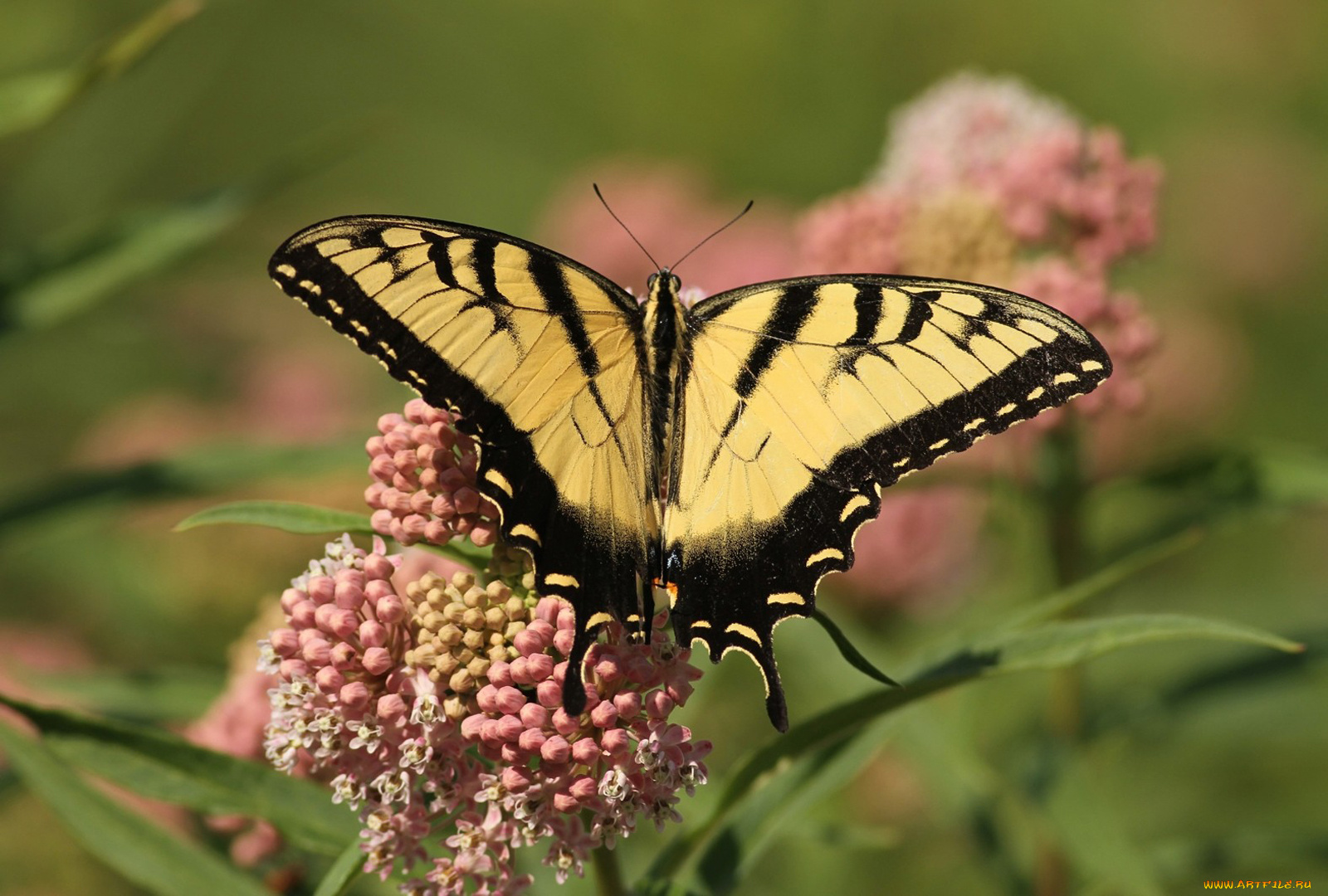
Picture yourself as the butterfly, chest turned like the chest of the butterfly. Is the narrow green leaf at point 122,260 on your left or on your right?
on your left

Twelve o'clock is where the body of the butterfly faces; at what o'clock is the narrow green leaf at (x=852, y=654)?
The narrow green leaf is roughly at 4 o'clock from the butterfly.

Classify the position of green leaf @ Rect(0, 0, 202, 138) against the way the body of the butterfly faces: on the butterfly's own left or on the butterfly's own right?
on the butterfly's own left

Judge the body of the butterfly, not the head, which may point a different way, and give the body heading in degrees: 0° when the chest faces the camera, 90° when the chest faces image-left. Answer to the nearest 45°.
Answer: approximately 180°
